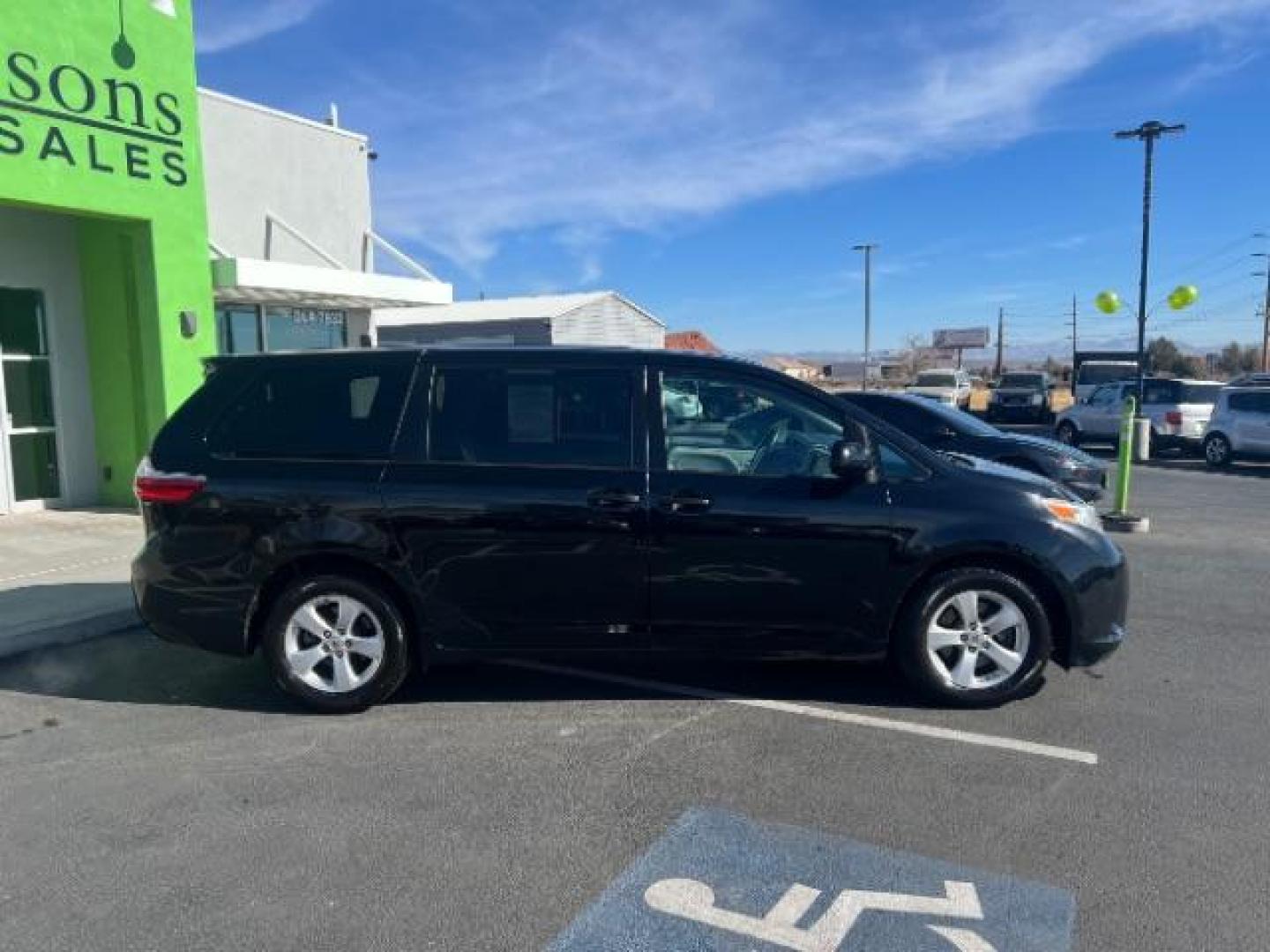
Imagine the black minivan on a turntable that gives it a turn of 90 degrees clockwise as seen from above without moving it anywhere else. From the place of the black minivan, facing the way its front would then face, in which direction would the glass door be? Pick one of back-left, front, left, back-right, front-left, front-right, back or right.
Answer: back-right

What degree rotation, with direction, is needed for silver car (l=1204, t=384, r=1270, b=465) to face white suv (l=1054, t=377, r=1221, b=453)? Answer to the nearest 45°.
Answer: approximately 135° to its left

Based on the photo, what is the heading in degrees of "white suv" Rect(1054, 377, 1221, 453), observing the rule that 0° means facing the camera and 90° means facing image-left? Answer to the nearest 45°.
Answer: approximately 135°

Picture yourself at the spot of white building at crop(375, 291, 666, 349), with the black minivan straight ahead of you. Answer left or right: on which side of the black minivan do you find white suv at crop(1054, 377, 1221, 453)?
left

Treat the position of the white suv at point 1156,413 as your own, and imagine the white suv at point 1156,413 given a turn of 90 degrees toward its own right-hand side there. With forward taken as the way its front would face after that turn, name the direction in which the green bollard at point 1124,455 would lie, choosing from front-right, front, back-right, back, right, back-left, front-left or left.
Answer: back-right

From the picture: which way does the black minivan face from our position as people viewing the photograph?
facing to the right of the viewer

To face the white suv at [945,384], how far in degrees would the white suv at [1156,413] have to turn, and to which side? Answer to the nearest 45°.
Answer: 0° — it already faces it

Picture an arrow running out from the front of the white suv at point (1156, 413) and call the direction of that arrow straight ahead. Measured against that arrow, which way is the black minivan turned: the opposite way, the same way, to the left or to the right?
to the right
